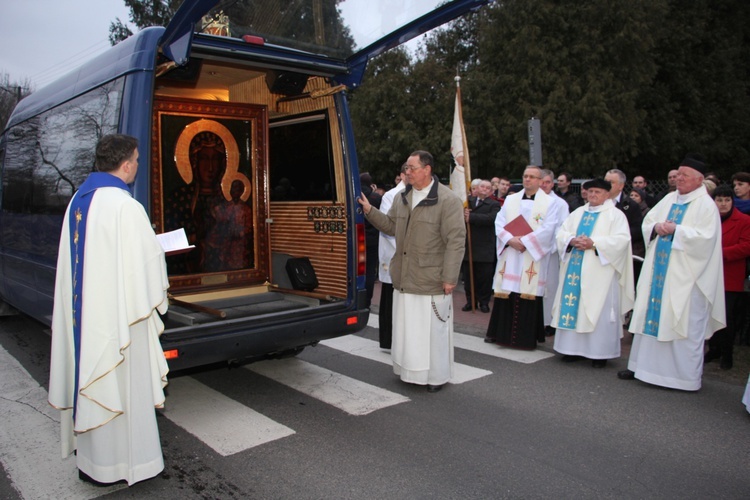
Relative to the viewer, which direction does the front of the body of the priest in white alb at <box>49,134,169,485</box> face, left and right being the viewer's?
facing away from the viewer and to the right of the viewer

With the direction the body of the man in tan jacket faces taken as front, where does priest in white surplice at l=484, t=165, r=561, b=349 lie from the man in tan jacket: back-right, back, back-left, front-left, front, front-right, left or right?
back

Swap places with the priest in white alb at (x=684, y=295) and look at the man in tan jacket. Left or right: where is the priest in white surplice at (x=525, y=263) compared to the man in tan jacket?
right

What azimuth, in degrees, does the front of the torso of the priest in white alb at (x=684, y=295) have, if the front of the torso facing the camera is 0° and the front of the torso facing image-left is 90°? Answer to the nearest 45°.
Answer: approximately 45°

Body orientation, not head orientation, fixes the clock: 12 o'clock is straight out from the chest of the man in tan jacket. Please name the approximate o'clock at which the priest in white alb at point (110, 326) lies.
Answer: The priest in white alb is roughly at 12 o'clock from the man in tan jacket.

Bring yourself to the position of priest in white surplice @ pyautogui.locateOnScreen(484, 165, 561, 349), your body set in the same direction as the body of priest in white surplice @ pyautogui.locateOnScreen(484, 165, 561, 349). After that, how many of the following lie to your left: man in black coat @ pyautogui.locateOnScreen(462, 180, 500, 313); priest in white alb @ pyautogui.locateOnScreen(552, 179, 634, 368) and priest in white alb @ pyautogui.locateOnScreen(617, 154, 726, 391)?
2

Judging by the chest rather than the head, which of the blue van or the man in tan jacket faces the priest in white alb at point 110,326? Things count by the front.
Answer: the man in tan jacket

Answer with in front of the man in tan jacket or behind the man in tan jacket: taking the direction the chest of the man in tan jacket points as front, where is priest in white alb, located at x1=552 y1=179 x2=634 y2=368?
behind

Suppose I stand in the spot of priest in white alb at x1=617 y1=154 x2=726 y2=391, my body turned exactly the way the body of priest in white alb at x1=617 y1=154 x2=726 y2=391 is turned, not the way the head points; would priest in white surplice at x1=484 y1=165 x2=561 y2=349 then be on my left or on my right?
on my right

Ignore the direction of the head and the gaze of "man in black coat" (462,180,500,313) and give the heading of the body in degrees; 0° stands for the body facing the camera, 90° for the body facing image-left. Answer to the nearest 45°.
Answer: approximately 45°

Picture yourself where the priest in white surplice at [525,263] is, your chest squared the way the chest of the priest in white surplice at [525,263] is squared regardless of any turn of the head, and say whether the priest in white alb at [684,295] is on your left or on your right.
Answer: on your left
